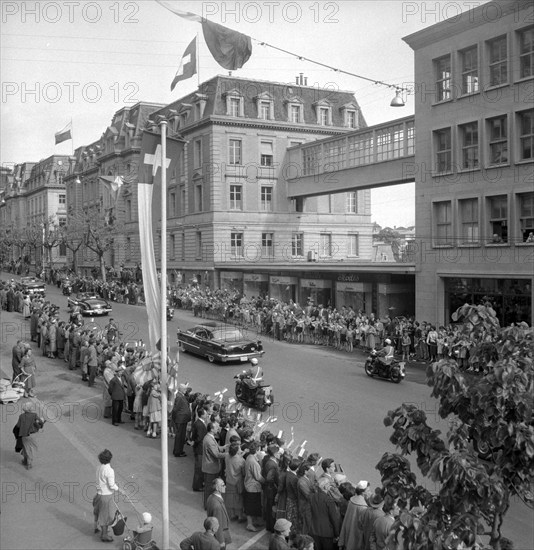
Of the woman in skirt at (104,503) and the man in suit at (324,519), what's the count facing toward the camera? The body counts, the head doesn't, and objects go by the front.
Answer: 0

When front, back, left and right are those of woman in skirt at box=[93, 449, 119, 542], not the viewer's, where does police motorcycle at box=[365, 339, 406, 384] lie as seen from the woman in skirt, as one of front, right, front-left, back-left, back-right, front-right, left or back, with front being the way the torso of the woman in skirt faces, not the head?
front

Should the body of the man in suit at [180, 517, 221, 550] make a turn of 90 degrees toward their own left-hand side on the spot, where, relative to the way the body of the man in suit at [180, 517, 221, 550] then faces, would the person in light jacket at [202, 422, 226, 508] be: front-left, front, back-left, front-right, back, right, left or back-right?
front-right

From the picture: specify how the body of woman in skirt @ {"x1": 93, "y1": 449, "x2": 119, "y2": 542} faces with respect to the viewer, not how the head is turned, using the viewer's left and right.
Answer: facing away from the viewer and to the right of the viewer

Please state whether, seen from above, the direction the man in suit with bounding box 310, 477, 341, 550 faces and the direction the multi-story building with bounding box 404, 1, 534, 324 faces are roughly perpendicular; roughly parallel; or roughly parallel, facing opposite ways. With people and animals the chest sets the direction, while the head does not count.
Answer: roughly parallel, facing opposite ways

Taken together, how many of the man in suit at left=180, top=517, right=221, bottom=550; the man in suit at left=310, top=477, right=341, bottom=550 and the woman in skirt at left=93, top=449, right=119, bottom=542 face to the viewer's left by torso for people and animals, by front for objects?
0

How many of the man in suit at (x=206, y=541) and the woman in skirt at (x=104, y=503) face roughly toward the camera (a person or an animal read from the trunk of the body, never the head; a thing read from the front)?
0

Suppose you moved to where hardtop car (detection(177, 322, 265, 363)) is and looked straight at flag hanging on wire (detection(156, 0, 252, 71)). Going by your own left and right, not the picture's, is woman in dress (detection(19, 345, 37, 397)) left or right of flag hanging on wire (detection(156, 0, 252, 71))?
right

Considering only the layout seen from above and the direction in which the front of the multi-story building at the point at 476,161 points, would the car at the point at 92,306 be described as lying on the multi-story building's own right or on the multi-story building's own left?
on the multi-story building's own right

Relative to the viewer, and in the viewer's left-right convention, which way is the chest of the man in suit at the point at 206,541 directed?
facing away from the viewer and to the right of the viewer

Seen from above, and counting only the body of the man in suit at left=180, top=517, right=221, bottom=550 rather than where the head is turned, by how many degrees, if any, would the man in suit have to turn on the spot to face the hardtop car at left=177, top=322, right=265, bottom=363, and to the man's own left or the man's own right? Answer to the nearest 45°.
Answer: approximately 45° to the man's own left

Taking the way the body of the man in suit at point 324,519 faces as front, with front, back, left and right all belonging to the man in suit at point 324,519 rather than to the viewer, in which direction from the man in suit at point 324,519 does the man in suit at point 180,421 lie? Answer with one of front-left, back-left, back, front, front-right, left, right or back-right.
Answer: left

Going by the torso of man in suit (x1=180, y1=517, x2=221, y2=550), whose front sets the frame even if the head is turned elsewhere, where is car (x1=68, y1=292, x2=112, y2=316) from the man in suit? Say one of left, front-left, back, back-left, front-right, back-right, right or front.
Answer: front-left

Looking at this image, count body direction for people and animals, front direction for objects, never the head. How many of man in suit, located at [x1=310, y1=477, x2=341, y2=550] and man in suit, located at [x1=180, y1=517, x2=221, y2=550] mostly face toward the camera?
0
